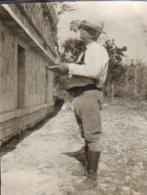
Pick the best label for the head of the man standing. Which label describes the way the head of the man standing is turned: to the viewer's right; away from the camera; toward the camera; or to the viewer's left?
to the viewer's left

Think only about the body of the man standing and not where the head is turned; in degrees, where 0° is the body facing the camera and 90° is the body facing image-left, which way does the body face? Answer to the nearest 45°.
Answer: approximately 90°
